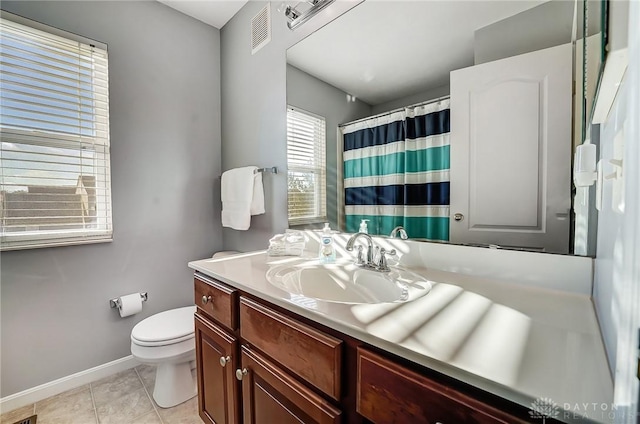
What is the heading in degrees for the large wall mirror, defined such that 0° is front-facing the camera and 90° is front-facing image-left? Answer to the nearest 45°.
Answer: approximately 45°

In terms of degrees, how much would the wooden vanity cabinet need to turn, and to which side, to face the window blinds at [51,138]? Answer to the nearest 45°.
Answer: approximately 45° to its right

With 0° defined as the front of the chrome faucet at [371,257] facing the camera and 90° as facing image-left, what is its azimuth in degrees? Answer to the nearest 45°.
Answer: approximately 45°

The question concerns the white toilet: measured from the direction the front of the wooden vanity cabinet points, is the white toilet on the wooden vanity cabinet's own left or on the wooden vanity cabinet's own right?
on the wooden vanity cabinet's own right

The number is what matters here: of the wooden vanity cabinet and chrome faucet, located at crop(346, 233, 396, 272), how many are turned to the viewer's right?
0

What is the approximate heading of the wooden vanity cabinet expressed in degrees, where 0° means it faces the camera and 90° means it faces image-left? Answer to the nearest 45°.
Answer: approximately 45°
